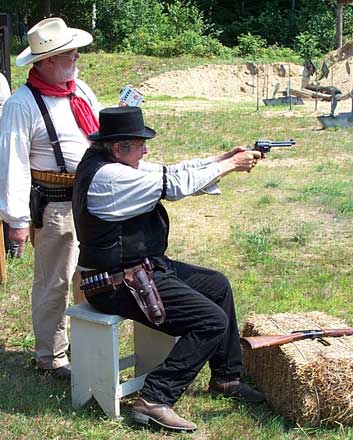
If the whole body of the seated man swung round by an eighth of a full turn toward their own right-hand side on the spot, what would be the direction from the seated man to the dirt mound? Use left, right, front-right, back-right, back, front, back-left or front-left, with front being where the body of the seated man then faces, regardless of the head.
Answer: back-left

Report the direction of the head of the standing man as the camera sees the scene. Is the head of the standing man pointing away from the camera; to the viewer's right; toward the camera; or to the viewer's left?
to the viewer's right

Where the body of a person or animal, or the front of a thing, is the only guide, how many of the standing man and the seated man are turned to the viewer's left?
0

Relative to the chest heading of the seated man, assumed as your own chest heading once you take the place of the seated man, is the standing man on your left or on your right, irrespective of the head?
on your left

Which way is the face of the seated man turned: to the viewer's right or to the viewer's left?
to the viewer's right

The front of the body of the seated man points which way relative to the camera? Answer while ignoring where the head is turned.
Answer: to the viewer's right

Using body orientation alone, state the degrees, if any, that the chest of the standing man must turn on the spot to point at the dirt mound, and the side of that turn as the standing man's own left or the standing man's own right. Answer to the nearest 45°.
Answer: approximately 135° to the standing man's own left

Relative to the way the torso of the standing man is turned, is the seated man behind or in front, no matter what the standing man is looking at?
in front
